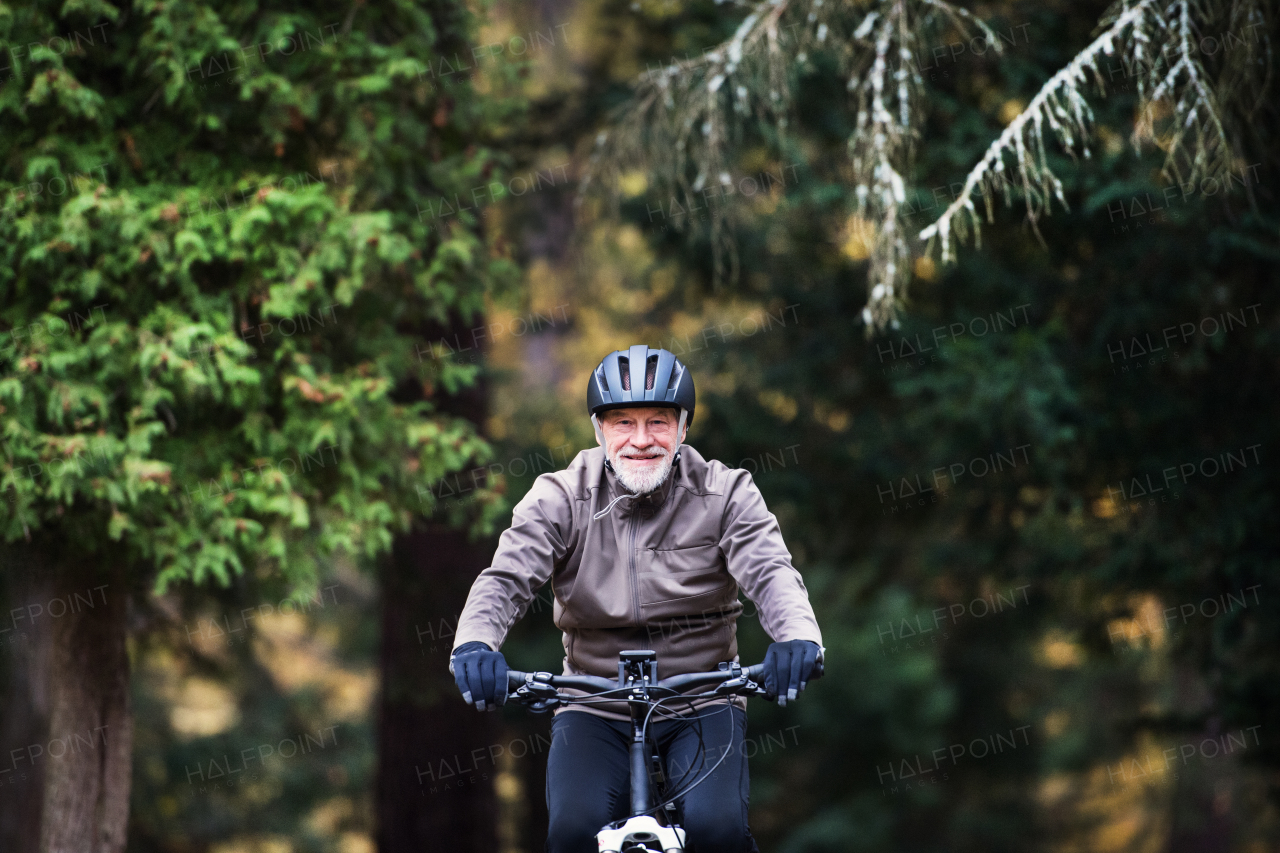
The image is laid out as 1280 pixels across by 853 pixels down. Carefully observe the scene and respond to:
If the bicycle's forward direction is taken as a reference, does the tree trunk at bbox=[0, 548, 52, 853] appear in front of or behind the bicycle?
behind

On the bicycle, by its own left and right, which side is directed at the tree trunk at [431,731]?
back

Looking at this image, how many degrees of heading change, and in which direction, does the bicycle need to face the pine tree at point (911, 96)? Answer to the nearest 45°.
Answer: approximately 135° to its left

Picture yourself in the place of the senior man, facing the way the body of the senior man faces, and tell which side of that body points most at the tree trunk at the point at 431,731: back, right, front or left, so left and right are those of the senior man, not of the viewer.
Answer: back

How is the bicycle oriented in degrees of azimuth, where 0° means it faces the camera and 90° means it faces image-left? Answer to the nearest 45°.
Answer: approximately 0°

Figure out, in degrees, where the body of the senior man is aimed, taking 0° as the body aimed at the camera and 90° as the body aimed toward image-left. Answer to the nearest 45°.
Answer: approximately 0°
